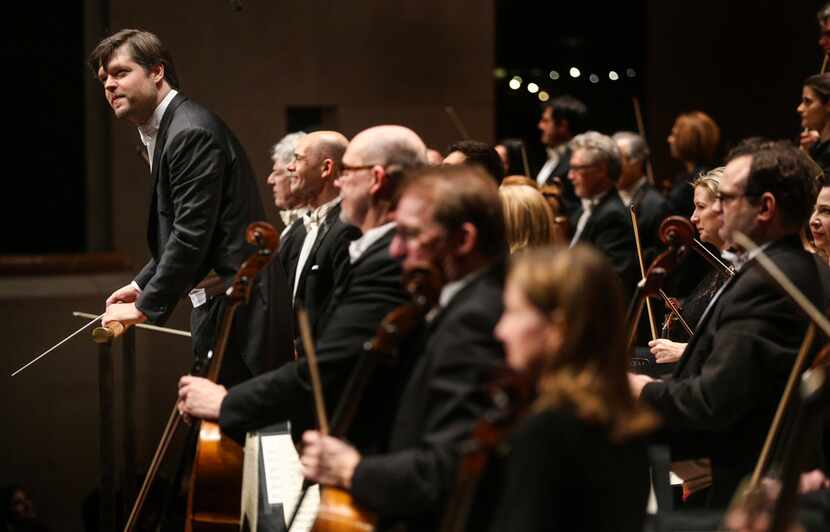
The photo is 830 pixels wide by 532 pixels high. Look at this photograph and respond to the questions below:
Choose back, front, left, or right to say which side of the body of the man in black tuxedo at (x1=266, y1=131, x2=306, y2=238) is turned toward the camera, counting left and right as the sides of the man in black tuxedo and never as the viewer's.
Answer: left

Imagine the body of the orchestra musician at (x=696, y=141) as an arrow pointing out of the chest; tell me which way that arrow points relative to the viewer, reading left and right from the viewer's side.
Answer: facing to the left of the viewer

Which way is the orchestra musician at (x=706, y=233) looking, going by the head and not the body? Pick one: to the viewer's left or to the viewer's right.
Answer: to the viewer's left

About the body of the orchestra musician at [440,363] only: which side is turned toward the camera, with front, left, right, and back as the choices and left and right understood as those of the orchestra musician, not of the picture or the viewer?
left

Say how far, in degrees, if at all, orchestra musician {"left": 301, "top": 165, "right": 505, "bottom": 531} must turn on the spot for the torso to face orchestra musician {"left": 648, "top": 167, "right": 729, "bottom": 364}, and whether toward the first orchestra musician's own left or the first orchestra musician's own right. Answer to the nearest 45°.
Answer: approximately 135° to the first orchestra musician's own right

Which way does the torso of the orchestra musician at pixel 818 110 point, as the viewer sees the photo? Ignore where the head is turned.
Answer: to the viewer's left

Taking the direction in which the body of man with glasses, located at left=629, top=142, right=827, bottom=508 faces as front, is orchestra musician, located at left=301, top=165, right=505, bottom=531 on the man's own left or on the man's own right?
on the man's own left

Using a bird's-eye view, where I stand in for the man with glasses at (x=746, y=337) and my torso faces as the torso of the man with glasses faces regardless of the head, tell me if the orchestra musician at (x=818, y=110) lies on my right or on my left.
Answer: on my right

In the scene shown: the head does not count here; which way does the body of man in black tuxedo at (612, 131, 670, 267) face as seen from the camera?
to the viewer's left

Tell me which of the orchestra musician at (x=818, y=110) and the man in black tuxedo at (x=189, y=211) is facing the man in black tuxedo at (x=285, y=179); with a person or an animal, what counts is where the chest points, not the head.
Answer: the orchestra musician

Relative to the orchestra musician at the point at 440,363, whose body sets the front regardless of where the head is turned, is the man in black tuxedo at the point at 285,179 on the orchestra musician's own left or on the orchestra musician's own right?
on the orchestra musician's own right

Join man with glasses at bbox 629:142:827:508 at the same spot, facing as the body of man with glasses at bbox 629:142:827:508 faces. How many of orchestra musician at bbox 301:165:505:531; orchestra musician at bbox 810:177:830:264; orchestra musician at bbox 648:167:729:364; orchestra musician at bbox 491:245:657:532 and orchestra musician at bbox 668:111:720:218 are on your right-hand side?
3

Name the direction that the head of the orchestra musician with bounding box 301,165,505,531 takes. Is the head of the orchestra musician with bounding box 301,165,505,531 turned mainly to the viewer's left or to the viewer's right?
to the viewer's left

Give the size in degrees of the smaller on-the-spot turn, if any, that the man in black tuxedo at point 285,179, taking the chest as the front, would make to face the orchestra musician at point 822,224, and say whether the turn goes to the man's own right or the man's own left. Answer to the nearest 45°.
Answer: approximately 135° to the man's own left
